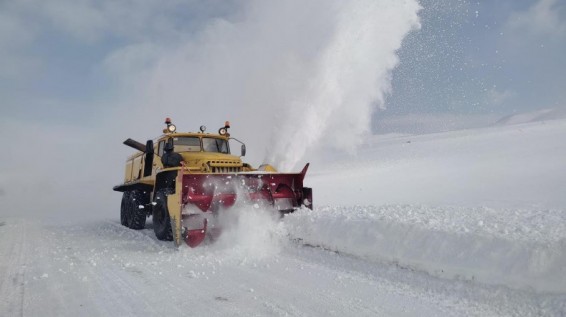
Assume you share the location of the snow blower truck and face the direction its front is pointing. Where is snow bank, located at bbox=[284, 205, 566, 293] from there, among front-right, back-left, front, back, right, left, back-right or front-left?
front

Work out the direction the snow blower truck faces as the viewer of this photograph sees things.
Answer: facing the viewer and to the right of the viewer
